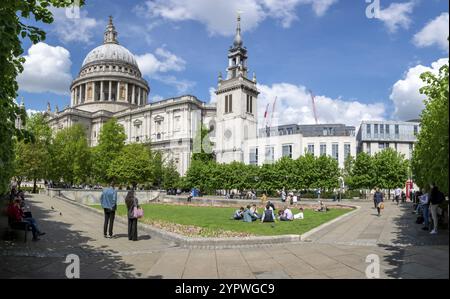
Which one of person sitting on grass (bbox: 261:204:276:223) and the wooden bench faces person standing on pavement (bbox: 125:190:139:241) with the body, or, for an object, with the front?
the wooden bench

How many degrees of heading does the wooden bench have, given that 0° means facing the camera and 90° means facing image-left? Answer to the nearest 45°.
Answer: approximately 270°
